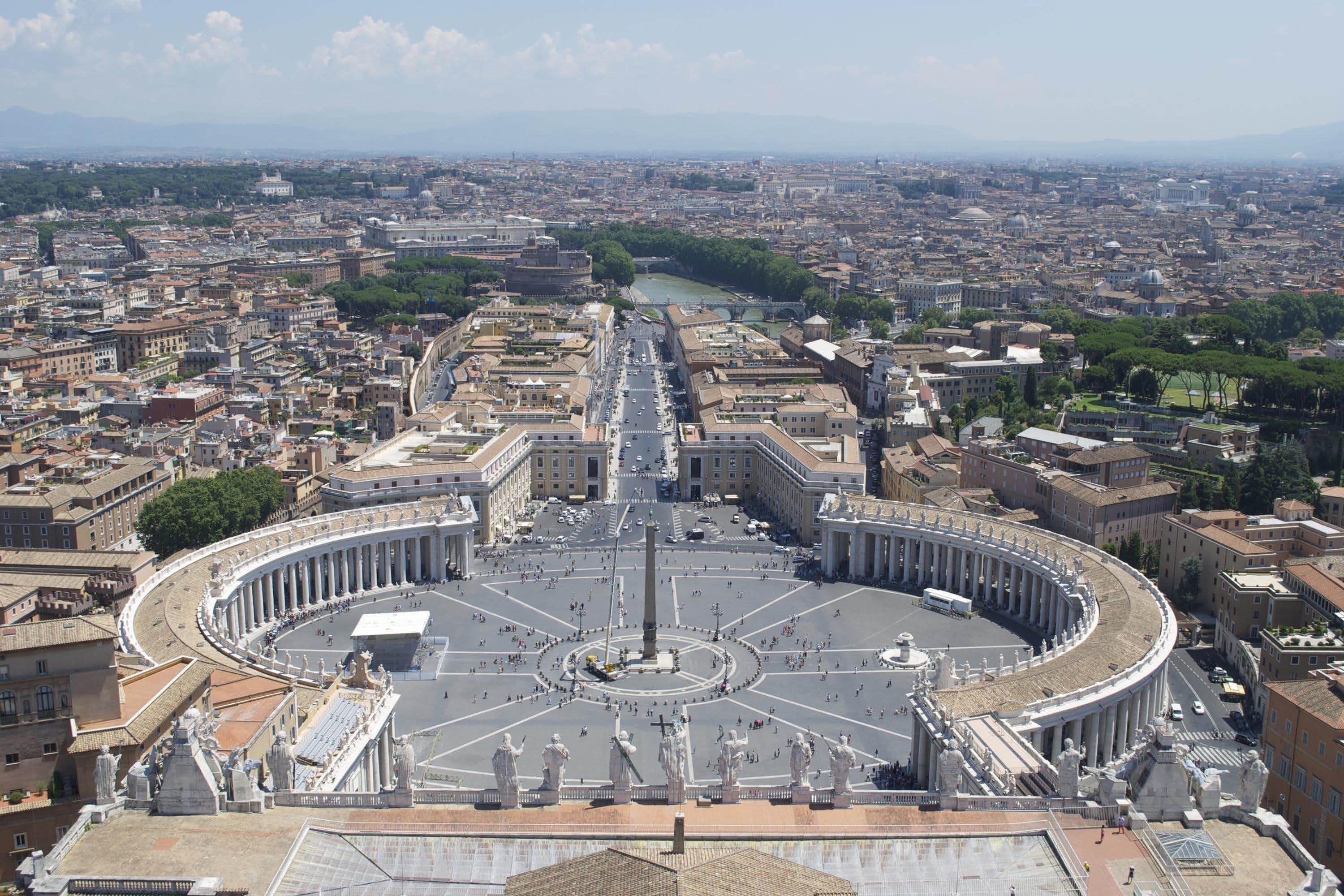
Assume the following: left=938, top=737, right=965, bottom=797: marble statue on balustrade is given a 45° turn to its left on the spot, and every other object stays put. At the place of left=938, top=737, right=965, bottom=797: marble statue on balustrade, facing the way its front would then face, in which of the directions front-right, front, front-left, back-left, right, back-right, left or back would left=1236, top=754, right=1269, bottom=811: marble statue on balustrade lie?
back-right

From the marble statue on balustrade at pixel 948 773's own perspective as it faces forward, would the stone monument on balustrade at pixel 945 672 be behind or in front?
in front

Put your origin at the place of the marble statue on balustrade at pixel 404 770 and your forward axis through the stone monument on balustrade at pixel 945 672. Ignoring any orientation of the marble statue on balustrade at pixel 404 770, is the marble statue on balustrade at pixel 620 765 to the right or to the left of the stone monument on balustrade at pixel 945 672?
right

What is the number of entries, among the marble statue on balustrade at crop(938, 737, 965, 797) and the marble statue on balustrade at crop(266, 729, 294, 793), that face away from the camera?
2

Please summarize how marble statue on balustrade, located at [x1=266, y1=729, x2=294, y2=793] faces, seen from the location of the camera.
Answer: facing away from the viewer

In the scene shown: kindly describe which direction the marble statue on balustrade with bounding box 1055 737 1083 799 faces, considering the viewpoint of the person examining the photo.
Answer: facing away from the viewer

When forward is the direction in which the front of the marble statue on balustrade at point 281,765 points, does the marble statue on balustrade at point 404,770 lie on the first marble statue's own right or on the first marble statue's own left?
on the first marble statue's own right
